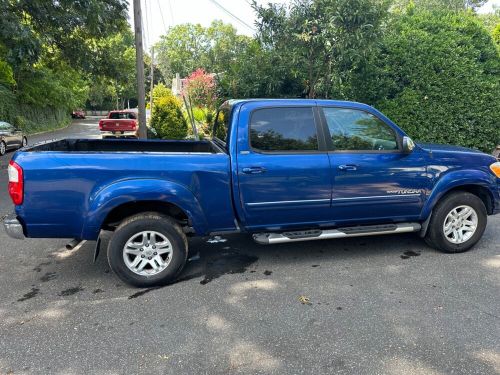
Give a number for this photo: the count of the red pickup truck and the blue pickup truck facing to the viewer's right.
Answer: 1

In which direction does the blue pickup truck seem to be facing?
to the viewer's right

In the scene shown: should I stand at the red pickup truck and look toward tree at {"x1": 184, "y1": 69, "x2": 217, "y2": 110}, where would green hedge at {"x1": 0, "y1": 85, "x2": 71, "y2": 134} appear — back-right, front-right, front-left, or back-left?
back-left

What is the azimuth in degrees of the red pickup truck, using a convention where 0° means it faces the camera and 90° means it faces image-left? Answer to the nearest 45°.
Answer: approximately 180°

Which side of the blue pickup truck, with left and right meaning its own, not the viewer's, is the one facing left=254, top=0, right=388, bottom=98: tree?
left

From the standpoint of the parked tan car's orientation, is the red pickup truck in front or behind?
in front

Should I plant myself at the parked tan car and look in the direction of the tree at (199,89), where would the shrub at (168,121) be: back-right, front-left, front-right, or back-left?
front-right

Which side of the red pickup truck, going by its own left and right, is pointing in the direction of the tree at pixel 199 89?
right

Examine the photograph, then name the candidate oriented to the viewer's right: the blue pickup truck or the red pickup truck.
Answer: the blue pickup truck

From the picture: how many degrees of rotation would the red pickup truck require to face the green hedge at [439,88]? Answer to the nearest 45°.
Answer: approximately 135° to its right

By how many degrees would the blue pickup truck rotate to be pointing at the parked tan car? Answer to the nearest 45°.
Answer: approximately 135° to its left

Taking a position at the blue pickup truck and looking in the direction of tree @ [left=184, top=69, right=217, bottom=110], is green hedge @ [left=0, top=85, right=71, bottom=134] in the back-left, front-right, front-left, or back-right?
front-left

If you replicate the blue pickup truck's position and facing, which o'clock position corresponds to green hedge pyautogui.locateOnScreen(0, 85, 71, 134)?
The green hedge is roughly at 8 o'clock from the blue pickup truck.

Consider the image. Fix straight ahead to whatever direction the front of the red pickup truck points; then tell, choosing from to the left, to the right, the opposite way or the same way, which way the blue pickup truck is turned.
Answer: to the right

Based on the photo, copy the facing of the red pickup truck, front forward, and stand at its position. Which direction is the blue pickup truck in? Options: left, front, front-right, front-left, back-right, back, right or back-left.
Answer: back

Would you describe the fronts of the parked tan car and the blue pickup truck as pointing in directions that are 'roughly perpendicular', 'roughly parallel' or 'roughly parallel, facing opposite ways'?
roughly perpendicular

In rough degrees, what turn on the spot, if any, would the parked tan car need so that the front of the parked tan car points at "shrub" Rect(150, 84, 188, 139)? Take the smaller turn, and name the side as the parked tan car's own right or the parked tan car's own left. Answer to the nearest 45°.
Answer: approximately 90° to the parked tan car's own right
